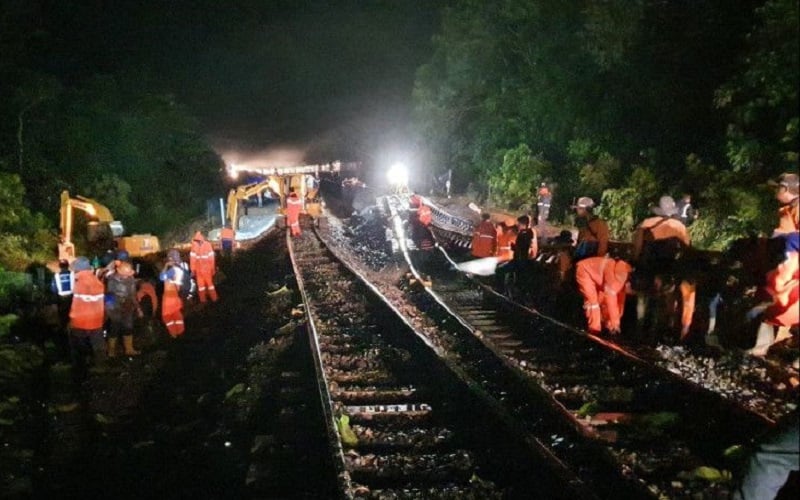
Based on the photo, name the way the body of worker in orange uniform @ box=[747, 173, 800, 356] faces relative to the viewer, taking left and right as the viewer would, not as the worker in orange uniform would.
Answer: facing to the left of the viewer

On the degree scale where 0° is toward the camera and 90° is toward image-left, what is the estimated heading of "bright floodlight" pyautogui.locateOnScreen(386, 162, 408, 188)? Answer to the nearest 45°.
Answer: approximately 0°

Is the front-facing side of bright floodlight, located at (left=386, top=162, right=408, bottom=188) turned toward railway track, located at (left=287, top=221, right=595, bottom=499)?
yes

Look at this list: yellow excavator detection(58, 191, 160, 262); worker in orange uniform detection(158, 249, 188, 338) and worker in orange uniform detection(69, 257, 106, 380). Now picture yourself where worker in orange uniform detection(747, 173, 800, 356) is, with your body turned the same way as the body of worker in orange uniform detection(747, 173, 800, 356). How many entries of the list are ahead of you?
3

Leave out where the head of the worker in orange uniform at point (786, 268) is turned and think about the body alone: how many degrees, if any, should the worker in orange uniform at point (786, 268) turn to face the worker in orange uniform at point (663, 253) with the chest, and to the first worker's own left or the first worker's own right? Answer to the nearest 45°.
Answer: approximately 45° to the first worker's own right

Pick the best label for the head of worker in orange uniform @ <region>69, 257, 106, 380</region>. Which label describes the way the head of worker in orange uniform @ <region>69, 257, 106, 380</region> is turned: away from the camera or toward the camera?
away from the camera
